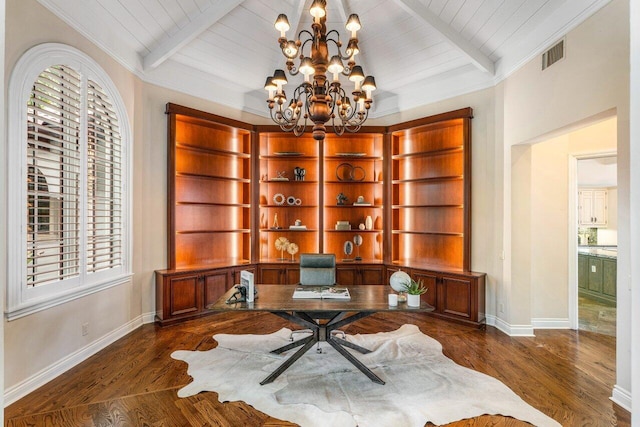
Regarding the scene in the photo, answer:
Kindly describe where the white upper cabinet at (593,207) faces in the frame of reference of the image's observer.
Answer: facing the viewer

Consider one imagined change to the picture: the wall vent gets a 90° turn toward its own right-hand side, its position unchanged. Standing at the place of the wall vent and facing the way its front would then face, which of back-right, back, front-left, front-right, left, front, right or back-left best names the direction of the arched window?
left

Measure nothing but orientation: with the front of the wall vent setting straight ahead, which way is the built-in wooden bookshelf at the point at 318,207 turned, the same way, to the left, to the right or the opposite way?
to the left

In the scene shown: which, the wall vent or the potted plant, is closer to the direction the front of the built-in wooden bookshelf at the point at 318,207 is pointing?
the potted plant

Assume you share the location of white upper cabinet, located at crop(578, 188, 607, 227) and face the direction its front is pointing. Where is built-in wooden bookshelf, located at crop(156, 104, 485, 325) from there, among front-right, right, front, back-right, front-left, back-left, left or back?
front-right

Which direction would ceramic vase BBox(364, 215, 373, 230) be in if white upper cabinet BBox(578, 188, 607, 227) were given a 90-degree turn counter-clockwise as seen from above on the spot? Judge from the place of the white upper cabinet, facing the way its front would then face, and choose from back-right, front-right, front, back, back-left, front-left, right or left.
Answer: back-right

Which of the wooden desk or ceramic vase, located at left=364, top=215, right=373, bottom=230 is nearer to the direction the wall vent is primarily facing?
the wooden desk

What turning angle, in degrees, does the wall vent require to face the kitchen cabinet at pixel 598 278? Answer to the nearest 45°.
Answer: approximately 135° to its right

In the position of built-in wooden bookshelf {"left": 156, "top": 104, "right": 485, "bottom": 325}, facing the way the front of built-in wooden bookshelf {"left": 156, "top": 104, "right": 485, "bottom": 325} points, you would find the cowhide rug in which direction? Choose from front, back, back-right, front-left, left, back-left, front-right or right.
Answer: front

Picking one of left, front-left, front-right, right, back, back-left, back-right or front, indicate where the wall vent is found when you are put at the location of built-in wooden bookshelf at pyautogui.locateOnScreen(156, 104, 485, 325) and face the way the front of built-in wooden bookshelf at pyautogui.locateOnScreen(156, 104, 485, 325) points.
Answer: front-left

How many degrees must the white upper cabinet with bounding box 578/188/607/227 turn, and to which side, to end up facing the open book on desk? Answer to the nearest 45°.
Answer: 0° — it already faces it

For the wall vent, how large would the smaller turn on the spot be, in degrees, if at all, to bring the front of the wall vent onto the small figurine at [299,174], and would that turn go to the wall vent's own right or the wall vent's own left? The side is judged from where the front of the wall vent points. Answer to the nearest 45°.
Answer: approximately 45° to the wall vent's own right

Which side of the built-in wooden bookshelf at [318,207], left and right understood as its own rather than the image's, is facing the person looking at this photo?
front

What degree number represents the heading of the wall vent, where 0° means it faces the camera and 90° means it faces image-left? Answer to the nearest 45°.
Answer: approximately 45°

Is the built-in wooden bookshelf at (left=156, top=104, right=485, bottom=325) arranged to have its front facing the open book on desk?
yes

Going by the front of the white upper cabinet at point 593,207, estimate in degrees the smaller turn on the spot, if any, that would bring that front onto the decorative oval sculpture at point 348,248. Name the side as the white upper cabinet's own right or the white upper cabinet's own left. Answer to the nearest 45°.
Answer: approximately 45° to the white upper cabinet's own right
